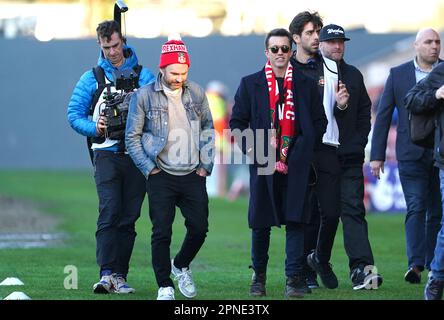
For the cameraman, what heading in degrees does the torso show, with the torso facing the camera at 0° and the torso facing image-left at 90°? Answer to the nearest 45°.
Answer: approximately 0°

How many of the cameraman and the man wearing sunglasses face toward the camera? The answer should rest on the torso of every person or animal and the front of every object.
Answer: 2

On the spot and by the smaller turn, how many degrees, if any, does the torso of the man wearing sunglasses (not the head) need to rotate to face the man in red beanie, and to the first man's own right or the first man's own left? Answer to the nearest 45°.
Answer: approximately 90° to the first man's own right

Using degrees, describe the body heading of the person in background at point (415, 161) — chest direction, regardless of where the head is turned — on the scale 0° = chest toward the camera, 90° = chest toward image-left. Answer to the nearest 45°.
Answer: approximately 315°

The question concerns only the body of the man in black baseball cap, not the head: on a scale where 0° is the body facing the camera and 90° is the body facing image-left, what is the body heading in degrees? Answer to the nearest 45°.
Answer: approximately 45°

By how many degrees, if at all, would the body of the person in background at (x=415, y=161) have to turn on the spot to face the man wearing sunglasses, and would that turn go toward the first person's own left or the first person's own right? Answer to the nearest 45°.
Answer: approximately 90° to the first person's own right
